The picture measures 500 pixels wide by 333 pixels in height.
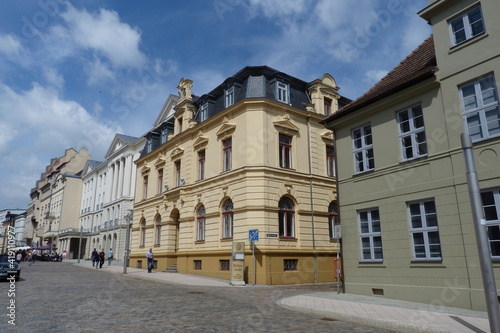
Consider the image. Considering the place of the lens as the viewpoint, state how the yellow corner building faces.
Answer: facing the viewer and to the left of the viewer

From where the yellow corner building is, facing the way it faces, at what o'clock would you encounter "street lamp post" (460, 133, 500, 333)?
The street lamp post is roughly at 10 o'clock from the yellow corner building.
